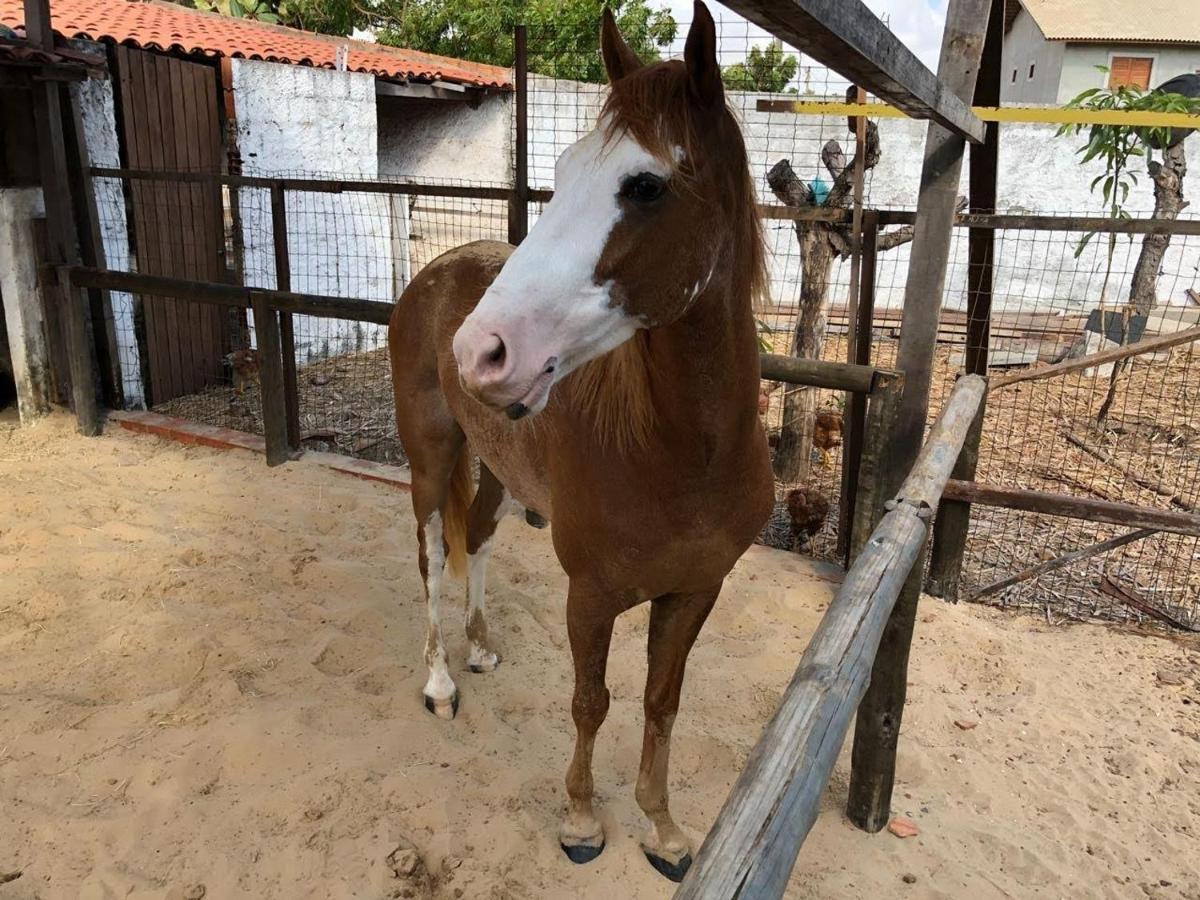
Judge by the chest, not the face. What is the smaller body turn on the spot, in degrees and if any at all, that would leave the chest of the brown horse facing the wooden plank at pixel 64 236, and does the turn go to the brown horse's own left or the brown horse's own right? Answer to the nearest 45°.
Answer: approximately 180°

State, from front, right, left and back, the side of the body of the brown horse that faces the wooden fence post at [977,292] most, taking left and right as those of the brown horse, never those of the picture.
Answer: left

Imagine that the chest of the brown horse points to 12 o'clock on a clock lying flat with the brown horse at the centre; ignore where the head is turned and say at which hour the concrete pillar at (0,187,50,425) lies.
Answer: The concrete pillar is roughly at 6 o'clock from the brown horse.

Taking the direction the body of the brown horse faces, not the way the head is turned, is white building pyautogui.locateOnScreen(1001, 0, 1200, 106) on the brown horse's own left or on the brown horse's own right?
on the brown horse's own left

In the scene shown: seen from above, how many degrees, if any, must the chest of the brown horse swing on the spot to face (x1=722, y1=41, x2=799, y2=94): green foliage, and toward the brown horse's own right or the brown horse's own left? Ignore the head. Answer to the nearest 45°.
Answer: approximately 135° to the brown horse's own left

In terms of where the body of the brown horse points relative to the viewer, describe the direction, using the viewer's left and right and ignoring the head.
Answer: facing the viewer and to the right of the viewer

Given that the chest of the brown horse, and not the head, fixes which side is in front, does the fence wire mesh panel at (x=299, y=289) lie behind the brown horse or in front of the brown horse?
behind

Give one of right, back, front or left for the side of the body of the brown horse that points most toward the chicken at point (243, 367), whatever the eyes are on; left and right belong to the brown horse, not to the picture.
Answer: back

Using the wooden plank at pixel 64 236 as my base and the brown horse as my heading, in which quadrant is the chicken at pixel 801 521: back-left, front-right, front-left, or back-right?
front-left

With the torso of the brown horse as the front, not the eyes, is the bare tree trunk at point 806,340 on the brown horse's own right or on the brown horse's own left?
on the brown horse's own left

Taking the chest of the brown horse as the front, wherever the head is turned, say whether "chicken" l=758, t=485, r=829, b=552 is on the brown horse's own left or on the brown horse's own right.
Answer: on the brown horse's own left

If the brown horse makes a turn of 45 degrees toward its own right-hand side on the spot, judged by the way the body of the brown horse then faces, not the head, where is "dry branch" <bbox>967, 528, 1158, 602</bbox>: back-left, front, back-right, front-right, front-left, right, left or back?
back-left

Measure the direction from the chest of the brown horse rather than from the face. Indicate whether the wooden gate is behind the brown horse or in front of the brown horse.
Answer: behind
